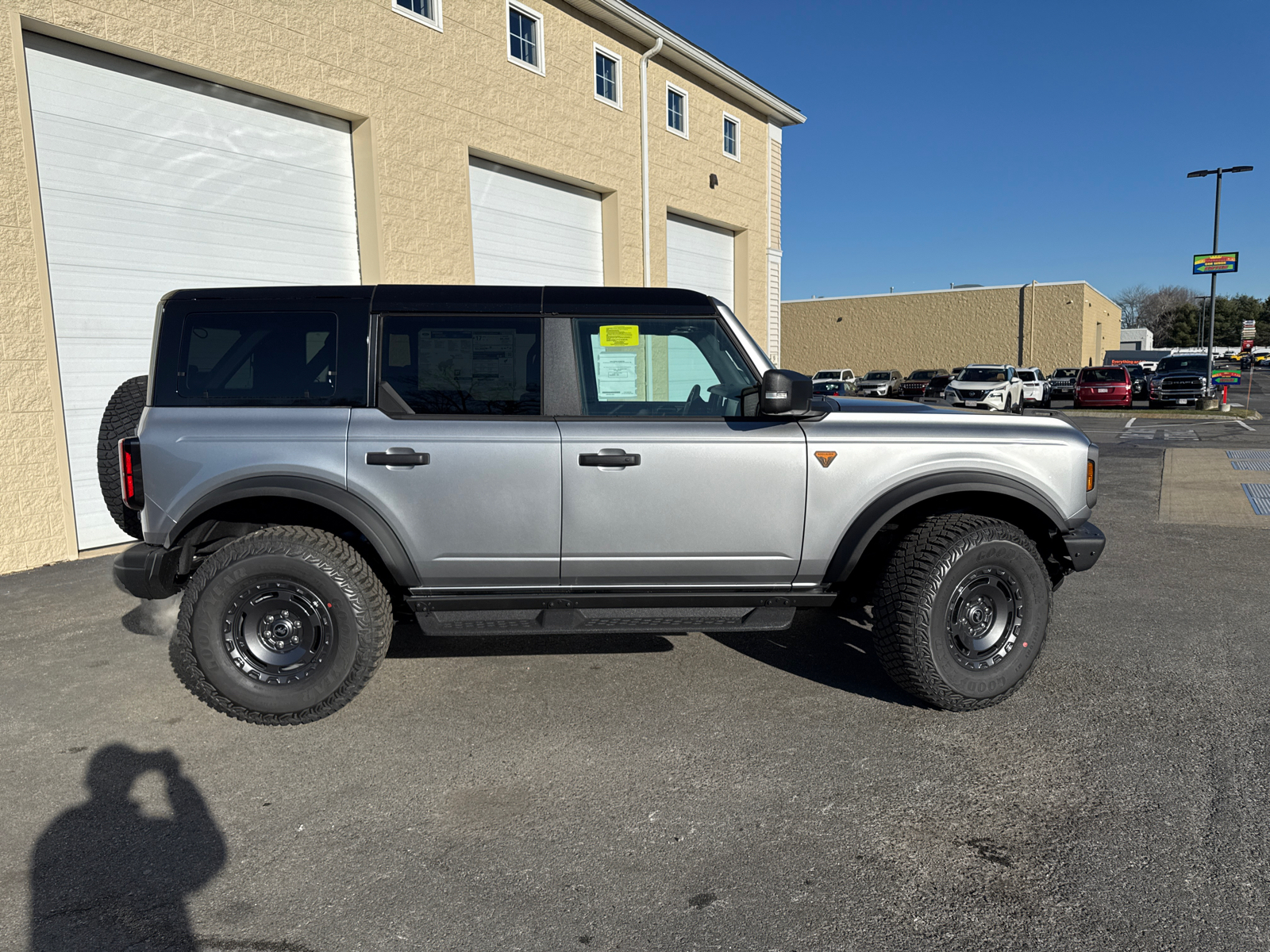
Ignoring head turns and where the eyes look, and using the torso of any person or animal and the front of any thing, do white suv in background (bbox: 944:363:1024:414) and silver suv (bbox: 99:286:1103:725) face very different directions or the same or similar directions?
very different directions

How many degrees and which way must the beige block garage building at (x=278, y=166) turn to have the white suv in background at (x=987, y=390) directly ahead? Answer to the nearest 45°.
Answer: approximately 90° to its left

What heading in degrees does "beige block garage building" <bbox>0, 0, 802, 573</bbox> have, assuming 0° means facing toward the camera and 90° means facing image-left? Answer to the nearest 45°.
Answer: approximately 315°

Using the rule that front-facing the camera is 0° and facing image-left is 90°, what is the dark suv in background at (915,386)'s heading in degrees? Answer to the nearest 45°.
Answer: approximately 45°

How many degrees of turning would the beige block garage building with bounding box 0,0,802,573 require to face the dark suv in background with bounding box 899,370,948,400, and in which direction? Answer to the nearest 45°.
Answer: approximately 90° to its left

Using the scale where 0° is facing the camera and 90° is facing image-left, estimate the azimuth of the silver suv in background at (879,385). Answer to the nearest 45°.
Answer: approximately 45°

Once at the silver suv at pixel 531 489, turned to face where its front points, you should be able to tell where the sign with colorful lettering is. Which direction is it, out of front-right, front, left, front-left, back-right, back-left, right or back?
front-left

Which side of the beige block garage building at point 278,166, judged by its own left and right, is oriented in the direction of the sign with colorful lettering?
left

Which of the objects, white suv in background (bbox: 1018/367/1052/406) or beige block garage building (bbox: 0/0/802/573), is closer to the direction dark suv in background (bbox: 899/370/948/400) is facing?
the beige block garage building

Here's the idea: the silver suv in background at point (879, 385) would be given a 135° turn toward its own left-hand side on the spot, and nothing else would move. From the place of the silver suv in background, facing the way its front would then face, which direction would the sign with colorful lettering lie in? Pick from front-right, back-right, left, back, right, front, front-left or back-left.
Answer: front-right

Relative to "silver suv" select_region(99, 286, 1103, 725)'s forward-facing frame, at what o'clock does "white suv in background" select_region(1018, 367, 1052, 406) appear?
The white suv in background is roughly at 10 o'clock from the silver suv.

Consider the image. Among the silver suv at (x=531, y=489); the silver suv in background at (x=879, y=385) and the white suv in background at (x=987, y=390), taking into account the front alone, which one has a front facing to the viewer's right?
the silver suv

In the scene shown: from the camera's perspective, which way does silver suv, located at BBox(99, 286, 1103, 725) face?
to the viewer's right

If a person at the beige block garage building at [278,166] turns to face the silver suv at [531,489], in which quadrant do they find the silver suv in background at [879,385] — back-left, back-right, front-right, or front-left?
back-left
